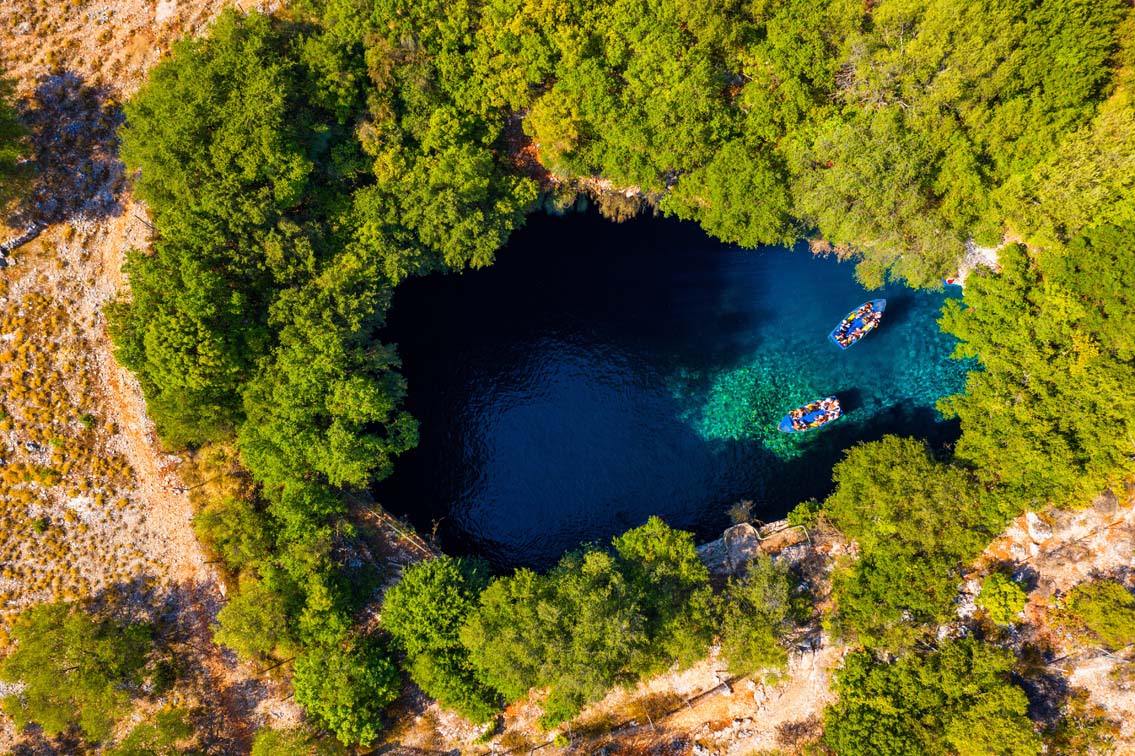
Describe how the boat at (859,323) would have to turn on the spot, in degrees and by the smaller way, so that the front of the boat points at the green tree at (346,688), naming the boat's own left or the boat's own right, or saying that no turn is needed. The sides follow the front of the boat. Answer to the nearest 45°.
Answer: approximately 180°

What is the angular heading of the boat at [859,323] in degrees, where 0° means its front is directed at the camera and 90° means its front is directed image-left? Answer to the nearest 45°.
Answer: approximately 225°

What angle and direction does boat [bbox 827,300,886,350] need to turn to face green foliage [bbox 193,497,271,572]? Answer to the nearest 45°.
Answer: approximately 180°

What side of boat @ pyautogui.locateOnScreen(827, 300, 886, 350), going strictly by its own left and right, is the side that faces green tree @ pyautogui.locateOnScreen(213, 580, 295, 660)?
back

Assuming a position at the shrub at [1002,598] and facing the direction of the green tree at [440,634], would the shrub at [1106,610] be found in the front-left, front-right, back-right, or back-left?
back-left
